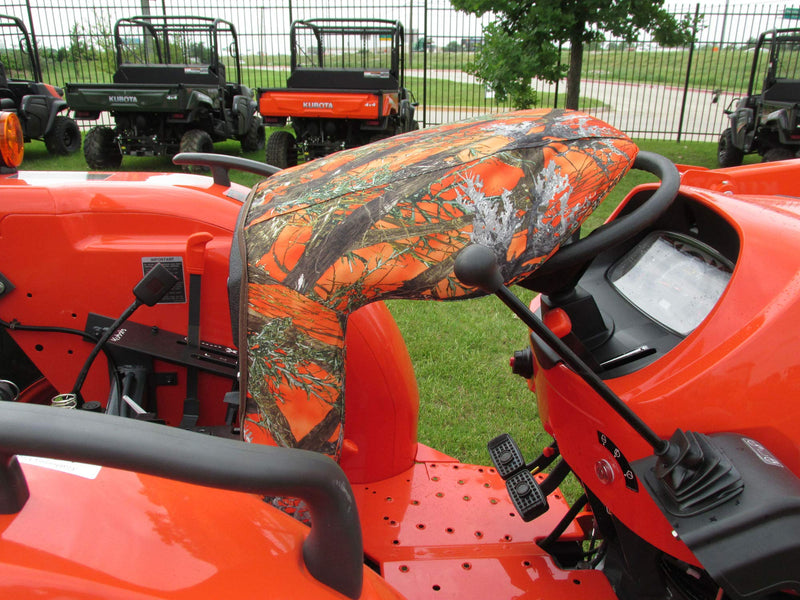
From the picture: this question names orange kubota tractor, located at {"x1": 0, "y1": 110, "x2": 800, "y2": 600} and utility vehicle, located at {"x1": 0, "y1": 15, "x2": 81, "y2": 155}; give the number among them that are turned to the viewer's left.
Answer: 0

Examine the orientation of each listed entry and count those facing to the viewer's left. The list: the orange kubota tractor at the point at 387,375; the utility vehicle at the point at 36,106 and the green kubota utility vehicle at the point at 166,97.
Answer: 0

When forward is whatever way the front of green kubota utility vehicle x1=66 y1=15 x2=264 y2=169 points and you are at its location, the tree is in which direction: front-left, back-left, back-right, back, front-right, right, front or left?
right

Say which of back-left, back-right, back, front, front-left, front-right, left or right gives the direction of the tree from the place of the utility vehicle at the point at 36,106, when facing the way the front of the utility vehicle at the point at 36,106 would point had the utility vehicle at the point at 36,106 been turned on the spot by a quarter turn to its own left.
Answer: back

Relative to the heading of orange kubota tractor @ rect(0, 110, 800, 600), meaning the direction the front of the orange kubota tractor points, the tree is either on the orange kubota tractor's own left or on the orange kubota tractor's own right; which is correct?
on the orange kubota tractor's own left

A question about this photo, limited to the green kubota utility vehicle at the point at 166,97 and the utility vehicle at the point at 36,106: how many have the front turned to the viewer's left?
0

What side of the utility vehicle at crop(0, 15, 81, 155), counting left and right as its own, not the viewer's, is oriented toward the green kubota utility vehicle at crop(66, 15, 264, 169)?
right

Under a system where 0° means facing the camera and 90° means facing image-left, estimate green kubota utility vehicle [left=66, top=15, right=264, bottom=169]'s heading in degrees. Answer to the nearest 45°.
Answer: approximately 225°

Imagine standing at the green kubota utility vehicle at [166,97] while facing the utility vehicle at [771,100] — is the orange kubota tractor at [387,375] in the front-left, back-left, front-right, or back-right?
front-right

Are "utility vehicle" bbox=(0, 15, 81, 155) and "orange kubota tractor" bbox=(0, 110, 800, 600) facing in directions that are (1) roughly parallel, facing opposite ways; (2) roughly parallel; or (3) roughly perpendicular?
roughly perpendicular

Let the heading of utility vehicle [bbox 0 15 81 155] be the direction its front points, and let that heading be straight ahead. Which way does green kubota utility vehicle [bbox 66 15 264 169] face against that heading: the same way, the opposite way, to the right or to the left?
the same way

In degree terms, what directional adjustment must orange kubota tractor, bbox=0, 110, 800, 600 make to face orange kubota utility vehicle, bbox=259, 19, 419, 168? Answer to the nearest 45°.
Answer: approximately 90° to its left

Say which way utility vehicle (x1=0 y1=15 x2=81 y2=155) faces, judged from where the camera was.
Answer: facing away from the viewer and to the right of the viewer

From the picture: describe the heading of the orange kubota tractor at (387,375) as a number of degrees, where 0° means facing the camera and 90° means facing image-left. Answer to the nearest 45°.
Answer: approximately 270°
